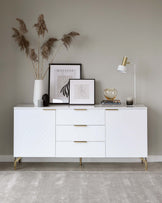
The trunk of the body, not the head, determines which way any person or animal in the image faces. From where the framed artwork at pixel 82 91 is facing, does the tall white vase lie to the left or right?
on its right

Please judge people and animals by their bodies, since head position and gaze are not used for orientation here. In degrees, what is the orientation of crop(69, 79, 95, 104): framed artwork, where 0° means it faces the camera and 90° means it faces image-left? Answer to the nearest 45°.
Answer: approximately 0°

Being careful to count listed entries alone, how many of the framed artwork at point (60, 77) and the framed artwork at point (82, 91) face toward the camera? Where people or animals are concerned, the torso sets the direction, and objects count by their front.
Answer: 2

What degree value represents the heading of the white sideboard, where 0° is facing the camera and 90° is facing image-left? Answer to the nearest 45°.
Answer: approximately 0°

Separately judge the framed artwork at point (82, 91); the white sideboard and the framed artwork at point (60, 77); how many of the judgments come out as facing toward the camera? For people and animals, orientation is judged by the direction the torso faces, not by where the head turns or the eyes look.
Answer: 3

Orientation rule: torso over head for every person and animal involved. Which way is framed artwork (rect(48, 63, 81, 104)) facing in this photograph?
toward the camera

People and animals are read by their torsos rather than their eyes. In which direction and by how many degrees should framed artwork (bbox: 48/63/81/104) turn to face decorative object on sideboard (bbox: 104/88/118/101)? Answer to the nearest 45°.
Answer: approximately 90° to its left

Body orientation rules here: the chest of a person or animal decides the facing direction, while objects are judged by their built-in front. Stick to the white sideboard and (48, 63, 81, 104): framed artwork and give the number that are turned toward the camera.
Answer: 2
